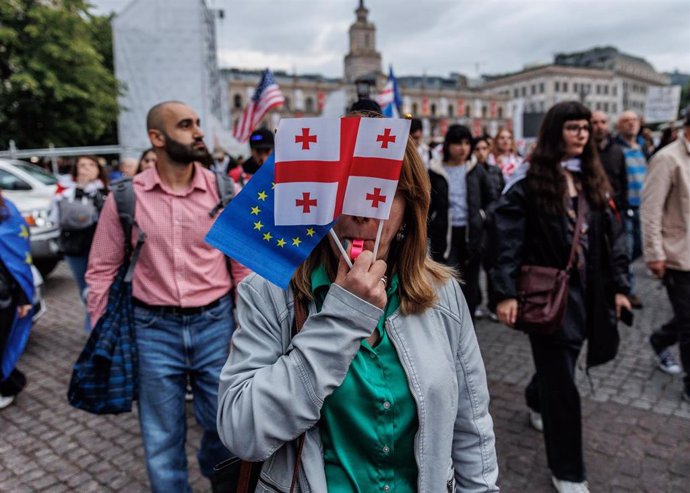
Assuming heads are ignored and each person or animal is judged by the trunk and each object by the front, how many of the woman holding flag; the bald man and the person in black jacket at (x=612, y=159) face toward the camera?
3

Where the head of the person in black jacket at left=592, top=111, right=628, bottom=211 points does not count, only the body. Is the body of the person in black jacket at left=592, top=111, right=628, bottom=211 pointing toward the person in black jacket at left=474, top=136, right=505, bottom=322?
no

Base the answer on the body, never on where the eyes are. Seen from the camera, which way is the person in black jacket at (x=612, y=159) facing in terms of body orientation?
toward the camera

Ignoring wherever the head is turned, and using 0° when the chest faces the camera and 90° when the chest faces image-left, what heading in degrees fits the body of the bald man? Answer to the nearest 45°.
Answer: approximately 0°

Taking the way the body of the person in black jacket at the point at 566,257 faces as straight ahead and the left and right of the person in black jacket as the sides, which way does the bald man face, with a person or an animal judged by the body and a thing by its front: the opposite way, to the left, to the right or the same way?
the same way

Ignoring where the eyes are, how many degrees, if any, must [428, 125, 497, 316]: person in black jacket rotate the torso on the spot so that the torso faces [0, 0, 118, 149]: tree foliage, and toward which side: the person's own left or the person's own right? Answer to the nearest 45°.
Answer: approximately 135° to the person's own right

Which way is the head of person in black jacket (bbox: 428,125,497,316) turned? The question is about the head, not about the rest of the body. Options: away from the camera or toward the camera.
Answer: toward the camera

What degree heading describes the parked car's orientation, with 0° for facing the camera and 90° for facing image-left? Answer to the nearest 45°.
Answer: approximately 315°

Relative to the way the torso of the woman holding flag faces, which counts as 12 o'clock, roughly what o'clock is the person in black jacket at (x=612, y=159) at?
The person in black jacket is roughly at 7 o'clock from the woman holding flag.

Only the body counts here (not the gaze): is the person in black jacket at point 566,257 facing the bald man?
no

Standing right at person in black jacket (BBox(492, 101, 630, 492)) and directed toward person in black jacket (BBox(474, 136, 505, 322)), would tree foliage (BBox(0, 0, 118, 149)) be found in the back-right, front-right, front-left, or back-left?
front-left

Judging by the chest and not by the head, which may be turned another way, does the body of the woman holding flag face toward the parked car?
no

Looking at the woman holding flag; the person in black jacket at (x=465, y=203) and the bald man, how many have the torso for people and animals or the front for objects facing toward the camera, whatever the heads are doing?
3

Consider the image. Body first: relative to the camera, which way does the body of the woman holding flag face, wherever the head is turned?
toward the camera

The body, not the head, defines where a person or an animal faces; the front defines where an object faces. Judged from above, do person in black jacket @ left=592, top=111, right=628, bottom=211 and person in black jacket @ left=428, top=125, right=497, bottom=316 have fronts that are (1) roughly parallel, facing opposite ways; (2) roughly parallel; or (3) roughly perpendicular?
roughly parallel

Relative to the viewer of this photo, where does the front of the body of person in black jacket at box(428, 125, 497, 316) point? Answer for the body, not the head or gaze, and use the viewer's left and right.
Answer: facing the viewer
